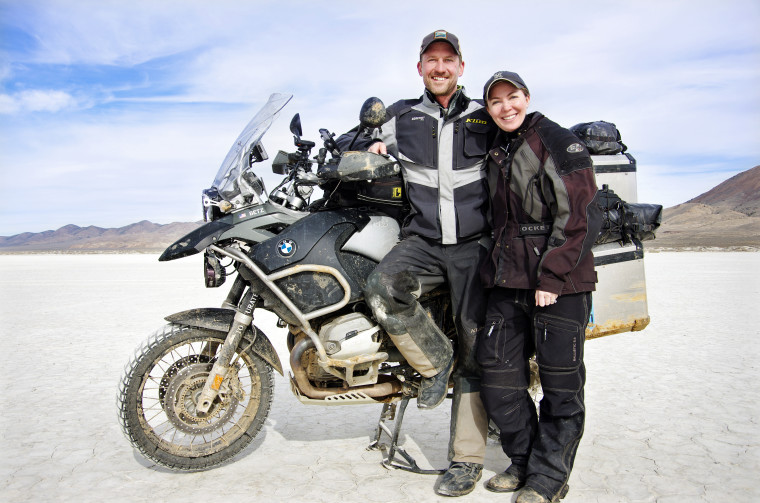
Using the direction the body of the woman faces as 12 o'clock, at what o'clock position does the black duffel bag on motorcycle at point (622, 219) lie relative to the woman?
The black duffel bag on motorcycle is roughly at 6 o'clock from the woman.

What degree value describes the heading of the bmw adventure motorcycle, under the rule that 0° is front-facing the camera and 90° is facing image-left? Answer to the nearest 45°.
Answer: approximately 90°

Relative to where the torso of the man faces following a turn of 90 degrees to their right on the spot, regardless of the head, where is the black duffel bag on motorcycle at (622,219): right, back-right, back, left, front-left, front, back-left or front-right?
back

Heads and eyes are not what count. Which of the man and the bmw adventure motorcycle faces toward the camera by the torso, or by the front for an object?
the man

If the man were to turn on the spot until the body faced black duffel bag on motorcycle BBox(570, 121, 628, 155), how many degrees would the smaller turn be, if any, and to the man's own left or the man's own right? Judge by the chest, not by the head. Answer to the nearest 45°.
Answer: approximately 90° to the man's own left

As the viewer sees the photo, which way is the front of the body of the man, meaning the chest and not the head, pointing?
toward the camera

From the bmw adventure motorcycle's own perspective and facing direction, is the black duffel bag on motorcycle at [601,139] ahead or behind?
behind

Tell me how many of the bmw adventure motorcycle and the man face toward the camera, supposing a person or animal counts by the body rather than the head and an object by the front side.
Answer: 1

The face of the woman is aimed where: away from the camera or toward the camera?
toward the camera

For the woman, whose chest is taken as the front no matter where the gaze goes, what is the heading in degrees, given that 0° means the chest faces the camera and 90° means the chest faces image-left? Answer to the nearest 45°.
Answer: approximately 45°

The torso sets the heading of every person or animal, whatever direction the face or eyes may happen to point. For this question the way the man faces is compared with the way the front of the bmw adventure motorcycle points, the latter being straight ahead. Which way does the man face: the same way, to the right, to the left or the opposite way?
to the left

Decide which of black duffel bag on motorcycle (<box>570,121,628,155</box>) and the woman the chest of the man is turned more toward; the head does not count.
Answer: the woman

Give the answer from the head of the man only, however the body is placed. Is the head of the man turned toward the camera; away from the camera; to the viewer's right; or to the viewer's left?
toward the camera
